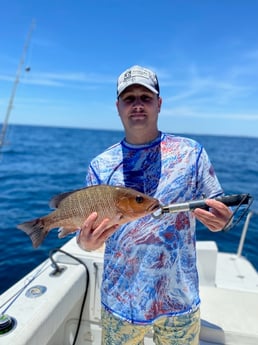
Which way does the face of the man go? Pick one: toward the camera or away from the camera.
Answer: toward the camera

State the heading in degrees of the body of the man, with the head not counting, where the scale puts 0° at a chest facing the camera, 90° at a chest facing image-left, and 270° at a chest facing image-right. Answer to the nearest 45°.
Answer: approximately 0°
